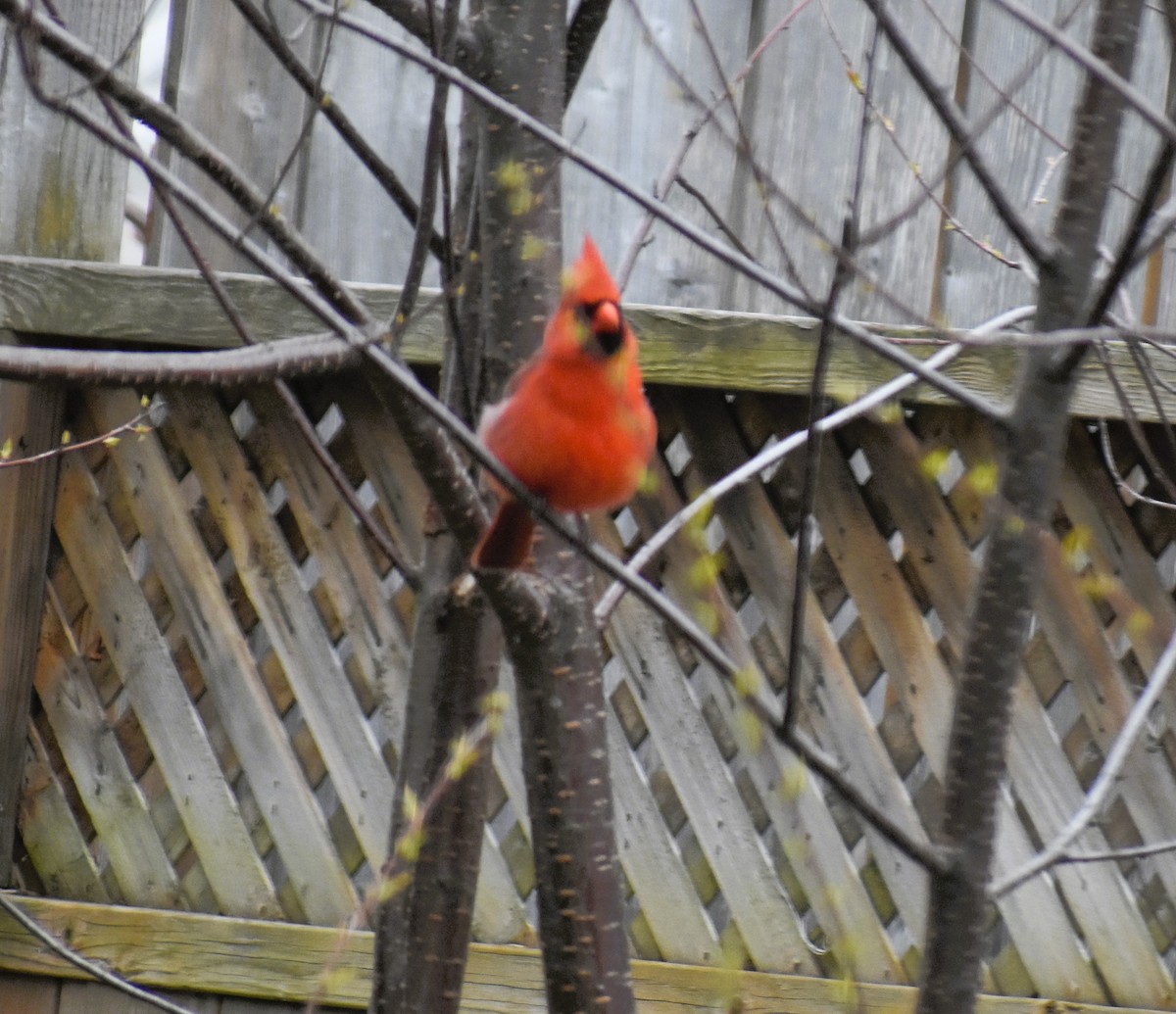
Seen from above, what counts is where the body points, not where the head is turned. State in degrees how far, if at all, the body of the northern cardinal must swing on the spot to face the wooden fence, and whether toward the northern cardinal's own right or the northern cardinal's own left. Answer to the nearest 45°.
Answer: approximately 135° to the northern cardinal's own left

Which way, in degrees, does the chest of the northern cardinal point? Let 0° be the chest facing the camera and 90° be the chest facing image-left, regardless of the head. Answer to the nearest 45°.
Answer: approximately 315°
